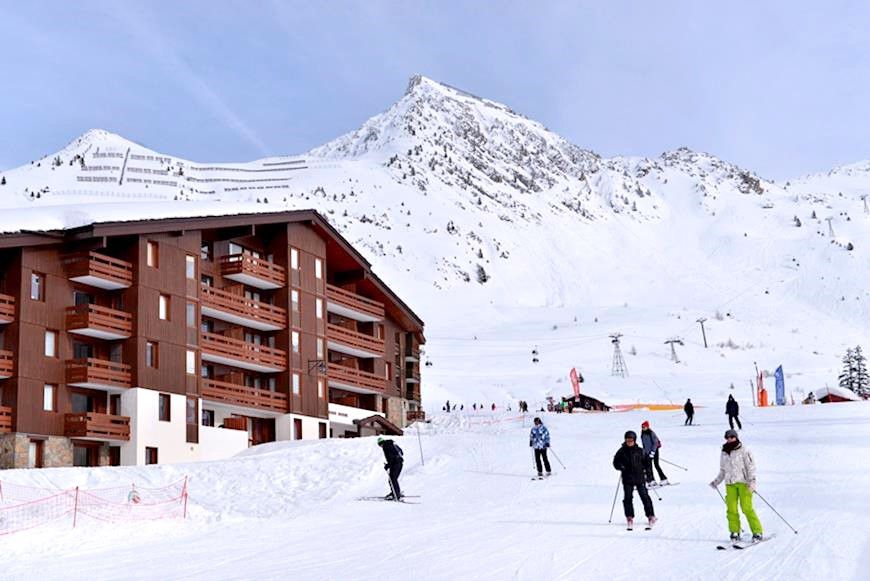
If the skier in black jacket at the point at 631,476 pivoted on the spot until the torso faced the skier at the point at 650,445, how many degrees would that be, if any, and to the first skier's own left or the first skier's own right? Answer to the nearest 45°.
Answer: approximately 180°

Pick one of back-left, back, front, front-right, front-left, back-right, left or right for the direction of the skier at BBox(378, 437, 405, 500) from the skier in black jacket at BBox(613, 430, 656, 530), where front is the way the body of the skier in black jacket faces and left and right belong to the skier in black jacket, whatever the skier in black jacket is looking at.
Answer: back-right

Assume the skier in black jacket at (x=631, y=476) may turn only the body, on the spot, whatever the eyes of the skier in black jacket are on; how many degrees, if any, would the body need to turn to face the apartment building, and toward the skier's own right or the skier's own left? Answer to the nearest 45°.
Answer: approximately 135° to the skier's own right

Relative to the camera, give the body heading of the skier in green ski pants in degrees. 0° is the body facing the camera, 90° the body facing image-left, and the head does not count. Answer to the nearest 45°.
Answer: approximately 45°

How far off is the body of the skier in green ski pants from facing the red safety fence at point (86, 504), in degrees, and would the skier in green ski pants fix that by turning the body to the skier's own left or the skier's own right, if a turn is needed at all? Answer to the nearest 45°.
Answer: approximately 45° to the skier's own right

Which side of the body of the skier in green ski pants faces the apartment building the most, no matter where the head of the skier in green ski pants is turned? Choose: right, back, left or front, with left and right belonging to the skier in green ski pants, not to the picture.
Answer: right

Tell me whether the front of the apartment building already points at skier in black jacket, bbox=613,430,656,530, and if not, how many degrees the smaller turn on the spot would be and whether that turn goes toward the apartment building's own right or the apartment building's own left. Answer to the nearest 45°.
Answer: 0° — it already faces them

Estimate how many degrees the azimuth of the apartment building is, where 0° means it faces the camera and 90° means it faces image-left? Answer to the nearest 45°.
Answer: approximately 315°
